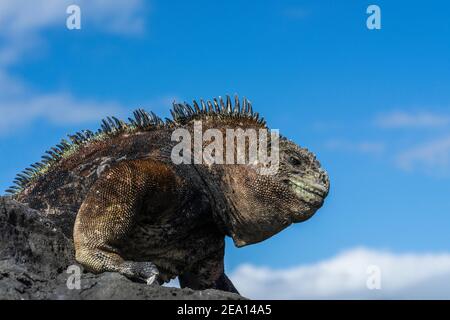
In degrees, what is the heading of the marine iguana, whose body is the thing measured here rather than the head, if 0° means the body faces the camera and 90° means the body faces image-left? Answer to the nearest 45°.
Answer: approximately 270°
